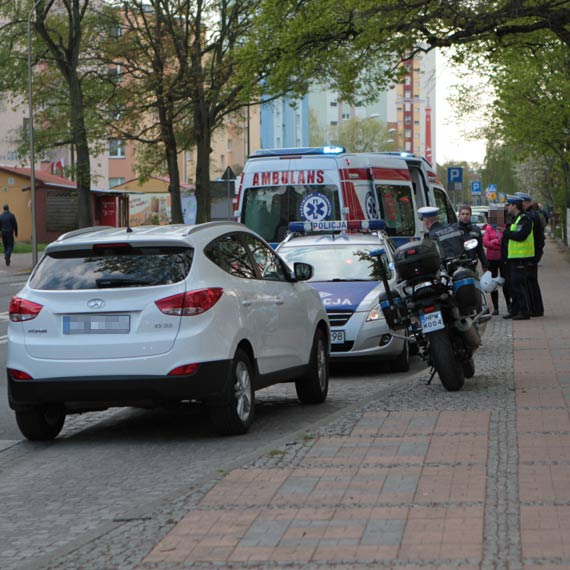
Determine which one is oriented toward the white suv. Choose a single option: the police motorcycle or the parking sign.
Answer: the parking sign

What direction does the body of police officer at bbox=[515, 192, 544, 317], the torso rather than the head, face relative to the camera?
to the viewer's left

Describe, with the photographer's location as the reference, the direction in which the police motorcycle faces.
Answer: facing away from the viewer and to the right of the viewer

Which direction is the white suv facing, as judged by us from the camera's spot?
facing away from the viewer and to the right of the viewer

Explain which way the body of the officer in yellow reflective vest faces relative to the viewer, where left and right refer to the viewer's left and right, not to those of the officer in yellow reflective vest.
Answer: facing to the left of the viewer
